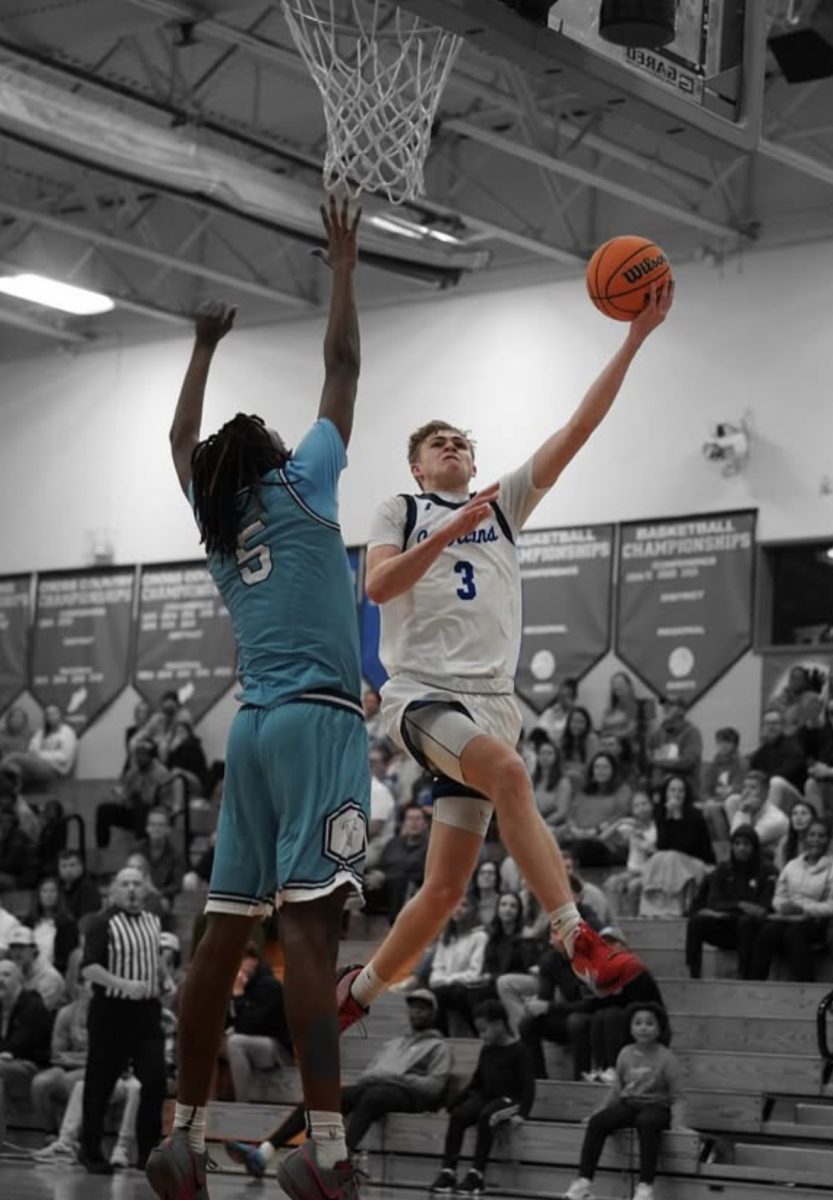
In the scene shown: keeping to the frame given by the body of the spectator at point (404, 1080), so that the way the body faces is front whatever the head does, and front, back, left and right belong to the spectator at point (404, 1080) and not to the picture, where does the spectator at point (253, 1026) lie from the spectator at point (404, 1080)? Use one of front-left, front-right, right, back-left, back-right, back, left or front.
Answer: right

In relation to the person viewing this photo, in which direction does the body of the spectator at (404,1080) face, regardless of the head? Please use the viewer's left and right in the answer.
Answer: facing the viewer and to the left of the viewer

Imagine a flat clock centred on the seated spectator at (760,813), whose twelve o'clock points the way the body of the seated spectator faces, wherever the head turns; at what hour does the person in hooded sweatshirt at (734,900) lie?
The person in hooded sweatshirt is roughly at 11 o'clock from the seated spectator.

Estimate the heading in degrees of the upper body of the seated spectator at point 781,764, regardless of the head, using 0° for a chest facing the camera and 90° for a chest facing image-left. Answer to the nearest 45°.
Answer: approximately 45°

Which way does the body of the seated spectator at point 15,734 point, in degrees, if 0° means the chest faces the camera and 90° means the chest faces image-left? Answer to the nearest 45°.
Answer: approximately 0°

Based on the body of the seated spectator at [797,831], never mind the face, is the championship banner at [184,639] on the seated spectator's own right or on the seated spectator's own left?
on the seated spectator's own right

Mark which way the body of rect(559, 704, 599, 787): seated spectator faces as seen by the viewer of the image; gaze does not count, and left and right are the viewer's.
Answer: facing the viewer

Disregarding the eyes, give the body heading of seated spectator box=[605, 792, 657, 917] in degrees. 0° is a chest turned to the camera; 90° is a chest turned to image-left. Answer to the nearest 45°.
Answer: approximately 45°

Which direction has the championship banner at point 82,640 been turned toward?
toward the camera

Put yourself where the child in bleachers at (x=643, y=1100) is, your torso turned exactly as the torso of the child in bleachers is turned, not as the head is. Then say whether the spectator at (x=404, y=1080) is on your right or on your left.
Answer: on your right

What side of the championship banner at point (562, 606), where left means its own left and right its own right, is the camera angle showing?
front

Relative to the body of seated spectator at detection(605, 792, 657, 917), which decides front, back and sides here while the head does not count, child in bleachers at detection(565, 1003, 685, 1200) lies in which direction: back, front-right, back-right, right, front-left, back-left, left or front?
front-left

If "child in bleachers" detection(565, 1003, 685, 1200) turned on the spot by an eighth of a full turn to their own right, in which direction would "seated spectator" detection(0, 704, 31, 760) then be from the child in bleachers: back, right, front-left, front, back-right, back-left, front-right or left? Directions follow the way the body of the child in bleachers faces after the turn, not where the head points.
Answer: front-right
